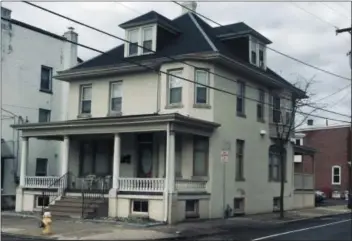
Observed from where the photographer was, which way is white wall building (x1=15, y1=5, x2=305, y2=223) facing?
facing the viewer and to the left of the viewer

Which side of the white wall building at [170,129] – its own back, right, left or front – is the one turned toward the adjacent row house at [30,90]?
right
